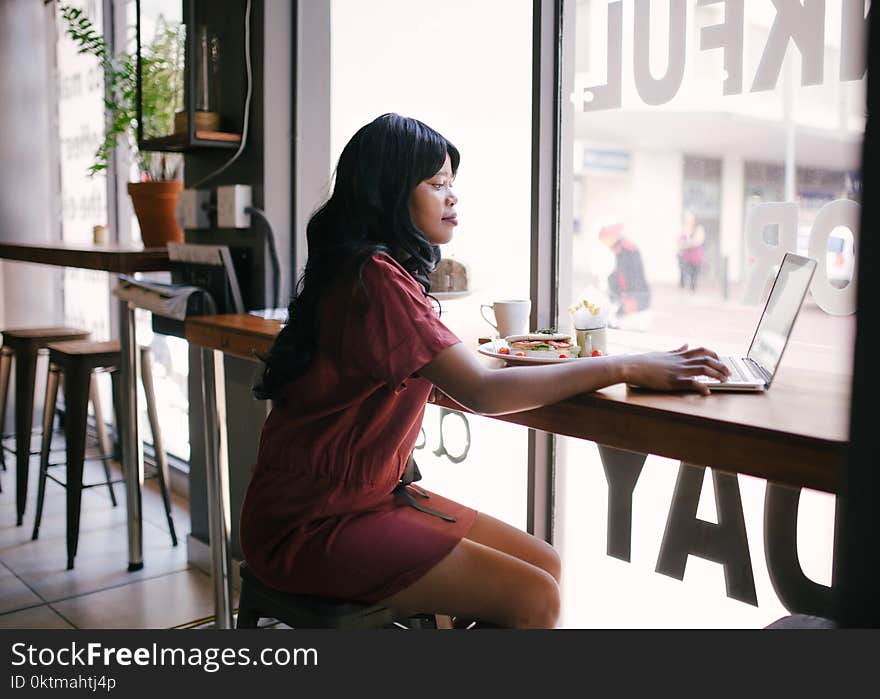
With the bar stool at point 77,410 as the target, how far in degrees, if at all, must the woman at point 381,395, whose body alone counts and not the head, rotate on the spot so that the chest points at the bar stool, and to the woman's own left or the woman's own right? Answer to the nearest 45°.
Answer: approximately 135° to the woman's own left

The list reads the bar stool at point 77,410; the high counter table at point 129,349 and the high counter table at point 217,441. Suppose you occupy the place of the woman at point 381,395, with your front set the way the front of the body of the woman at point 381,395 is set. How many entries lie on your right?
0

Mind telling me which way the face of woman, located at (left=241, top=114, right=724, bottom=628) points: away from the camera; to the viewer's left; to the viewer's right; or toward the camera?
to the viewer's right

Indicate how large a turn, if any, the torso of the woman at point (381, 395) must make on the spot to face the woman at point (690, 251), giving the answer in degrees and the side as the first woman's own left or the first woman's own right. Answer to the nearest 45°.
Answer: approximately 45° to the first woman's own left

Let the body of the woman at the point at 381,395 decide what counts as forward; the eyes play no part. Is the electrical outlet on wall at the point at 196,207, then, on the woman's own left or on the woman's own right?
on the woman's own left

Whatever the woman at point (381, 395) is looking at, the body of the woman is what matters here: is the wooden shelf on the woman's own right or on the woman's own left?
on the woman's own left

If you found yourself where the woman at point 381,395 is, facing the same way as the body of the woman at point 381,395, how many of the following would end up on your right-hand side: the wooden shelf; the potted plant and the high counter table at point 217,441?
0

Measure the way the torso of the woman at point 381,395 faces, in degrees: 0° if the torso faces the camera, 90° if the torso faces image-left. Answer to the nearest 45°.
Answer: approximately 270°

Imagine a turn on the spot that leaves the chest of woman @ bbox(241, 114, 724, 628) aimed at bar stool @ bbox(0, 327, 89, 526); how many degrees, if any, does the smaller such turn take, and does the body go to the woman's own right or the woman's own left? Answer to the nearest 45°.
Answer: approximately 135° to the woman's own left

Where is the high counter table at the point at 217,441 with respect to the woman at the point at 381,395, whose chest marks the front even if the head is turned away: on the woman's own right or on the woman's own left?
on the woman's own left

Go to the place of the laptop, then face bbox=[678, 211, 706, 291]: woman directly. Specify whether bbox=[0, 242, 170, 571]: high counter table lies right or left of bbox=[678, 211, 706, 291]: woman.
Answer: left
